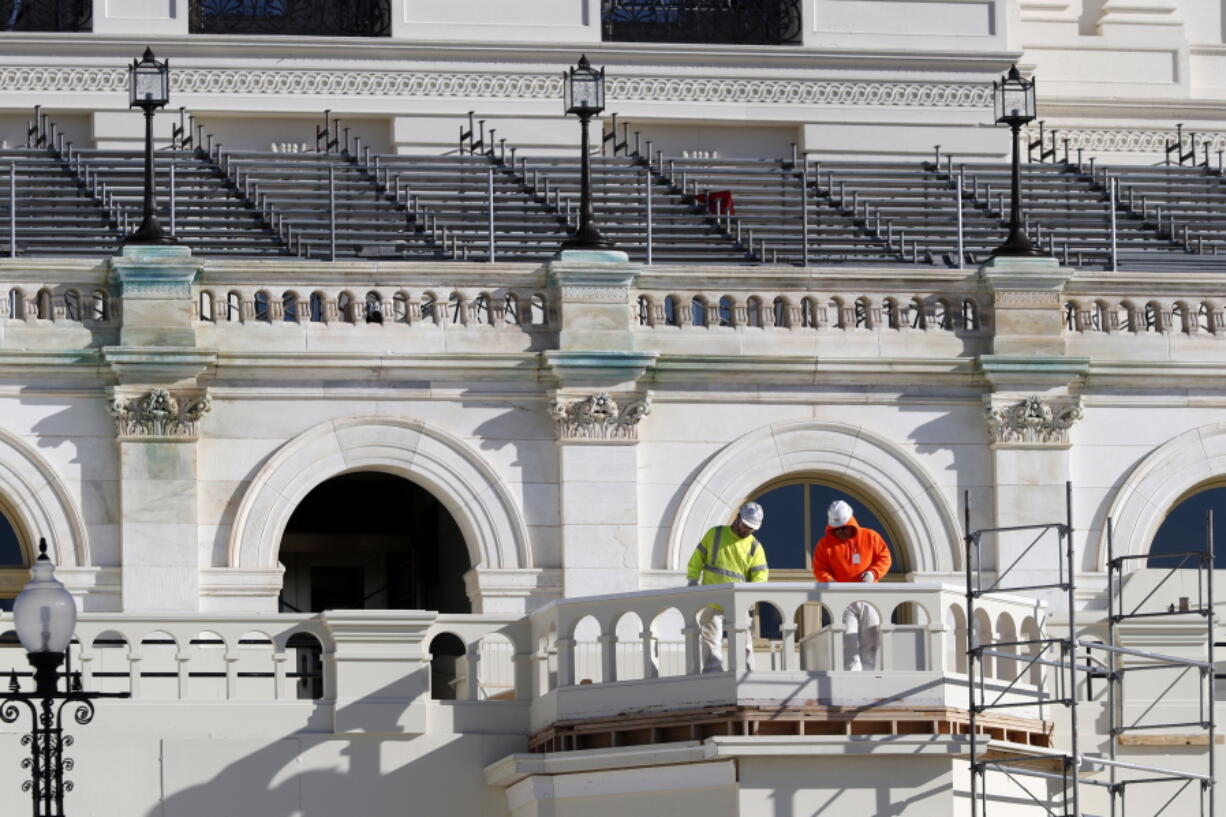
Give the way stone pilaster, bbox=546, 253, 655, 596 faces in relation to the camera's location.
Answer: facing the viewer

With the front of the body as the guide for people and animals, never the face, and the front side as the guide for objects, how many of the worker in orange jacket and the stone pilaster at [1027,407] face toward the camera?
2

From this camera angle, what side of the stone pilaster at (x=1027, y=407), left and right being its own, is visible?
front

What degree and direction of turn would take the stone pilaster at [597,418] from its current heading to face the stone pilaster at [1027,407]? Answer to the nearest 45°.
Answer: approximately 90° to its left

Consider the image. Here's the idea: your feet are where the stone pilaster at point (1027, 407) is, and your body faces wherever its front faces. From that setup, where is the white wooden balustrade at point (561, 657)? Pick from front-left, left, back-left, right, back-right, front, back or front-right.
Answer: front-right

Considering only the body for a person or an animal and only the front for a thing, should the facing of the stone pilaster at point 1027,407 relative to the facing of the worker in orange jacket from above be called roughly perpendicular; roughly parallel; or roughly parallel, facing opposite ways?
roughly parallel

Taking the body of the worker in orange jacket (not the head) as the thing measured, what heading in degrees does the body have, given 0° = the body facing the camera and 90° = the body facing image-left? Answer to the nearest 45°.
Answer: approximately 0°

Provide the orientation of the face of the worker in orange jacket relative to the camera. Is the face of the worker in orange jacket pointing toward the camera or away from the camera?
toward the camera

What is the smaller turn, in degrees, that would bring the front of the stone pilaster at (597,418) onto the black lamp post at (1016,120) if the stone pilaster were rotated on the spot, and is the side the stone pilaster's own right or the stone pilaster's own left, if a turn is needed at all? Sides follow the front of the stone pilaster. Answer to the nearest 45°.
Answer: approximately 90° to the stone pilaster's own left

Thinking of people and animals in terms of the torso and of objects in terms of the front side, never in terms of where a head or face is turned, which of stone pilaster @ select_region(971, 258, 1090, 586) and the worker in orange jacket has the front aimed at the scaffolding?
the stone pilaster

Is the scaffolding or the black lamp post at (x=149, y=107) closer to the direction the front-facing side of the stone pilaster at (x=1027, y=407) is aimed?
the scaffolding
